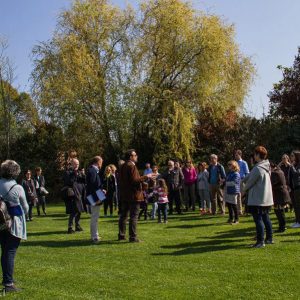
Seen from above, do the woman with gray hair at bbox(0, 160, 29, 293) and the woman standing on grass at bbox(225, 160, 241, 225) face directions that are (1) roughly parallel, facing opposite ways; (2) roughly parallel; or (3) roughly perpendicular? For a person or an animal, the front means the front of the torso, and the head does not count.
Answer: roughly parallel, facing opposite ways

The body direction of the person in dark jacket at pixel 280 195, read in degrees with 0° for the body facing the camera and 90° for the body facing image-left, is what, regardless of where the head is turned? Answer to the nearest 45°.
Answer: approximately 90°

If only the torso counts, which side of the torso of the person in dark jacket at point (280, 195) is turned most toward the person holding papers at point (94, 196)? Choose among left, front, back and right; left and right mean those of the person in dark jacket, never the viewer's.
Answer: front

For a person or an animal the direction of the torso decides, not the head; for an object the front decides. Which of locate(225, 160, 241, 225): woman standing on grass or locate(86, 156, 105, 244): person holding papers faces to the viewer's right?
the person holding papers

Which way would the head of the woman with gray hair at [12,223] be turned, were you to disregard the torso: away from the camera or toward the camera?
away from the camera

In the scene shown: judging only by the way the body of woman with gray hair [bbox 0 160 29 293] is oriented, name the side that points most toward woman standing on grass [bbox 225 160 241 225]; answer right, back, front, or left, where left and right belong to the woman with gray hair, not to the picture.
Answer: front

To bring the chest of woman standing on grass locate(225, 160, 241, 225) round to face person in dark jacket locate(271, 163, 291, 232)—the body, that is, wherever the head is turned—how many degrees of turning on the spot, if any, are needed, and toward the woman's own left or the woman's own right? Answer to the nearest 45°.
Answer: approximately 90° to the woman's own left

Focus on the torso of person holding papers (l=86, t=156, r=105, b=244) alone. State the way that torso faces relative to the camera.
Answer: to the viewer's right

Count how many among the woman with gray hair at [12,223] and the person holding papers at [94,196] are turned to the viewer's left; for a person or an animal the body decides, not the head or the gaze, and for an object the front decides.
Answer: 0

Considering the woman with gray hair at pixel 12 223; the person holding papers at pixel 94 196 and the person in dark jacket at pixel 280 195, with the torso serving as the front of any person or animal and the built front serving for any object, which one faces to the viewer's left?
the person in dark jacket

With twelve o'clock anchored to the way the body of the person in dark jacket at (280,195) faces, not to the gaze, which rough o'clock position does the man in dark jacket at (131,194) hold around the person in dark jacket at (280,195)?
the man in dark jacket at (131,194) is roughly at 11 o'clock from the person in dark jacket at (280,195).

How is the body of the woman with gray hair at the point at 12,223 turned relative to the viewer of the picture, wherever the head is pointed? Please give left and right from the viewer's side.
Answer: facing away from the viewer and to the right of the viewer

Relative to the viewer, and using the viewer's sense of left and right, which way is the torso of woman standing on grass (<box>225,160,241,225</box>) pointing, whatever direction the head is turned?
facing the viewer and to the left of the viewer

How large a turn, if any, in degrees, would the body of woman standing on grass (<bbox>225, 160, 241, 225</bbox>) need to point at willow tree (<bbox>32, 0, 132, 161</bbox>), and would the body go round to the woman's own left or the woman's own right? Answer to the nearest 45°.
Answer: approximately 90° to the woman's own right
